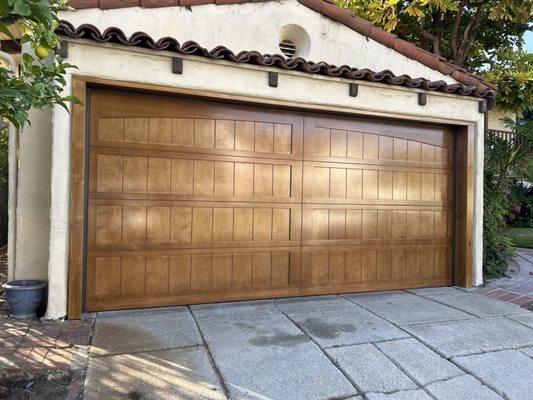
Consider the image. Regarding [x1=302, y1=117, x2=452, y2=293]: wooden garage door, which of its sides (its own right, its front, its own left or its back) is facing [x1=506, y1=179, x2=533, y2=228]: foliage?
left

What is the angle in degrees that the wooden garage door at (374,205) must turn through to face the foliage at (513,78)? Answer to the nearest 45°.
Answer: approximately 90° to its left

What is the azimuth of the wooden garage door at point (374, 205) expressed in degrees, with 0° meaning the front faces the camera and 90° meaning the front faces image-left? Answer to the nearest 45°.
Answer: approximately 315°

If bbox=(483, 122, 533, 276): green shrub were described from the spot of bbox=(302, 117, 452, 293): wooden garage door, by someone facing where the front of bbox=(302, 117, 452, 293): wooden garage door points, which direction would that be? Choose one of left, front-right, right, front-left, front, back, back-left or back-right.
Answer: left

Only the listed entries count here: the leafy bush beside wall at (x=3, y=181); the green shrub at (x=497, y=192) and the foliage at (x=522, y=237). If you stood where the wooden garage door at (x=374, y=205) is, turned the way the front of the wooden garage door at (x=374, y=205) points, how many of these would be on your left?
2

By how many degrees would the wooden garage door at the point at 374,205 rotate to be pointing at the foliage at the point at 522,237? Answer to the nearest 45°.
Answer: approximately 90° to its left

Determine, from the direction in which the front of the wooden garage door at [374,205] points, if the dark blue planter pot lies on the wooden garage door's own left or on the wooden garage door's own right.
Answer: on the wooden garage door's own right
